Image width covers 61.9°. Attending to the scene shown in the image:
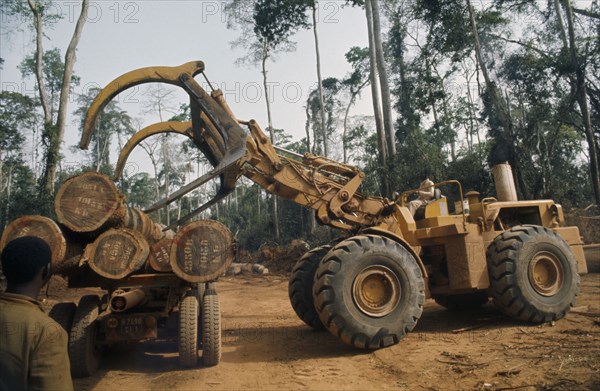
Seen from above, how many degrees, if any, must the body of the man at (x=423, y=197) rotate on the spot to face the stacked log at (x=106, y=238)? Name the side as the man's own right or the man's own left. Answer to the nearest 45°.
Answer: approximately 45° to the man's own left

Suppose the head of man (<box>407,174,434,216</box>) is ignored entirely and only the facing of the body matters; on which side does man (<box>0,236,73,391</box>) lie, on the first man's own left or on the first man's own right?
on the first man's own left

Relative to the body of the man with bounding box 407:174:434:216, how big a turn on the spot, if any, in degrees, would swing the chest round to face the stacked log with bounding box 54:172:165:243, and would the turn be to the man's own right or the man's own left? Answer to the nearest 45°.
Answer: approximately 45° to the man's own left

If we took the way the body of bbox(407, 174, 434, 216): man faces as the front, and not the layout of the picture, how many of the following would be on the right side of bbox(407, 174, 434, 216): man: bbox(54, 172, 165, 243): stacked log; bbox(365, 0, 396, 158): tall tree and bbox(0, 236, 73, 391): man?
1

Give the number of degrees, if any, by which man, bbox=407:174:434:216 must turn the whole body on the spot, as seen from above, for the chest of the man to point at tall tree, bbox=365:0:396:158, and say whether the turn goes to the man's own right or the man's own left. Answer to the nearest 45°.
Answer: approximately 90° to the man's own right

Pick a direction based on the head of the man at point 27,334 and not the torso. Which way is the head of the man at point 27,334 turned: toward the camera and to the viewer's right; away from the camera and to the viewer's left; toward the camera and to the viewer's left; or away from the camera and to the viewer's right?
away from the camera and to the viewer's right

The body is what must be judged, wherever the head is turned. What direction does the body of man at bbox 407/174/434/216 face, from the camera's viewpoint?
to the viewer's left

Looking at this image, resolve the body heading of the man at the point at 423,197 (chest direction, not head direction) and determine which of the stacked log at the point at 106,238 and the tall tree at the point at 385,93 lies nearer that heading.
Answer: the stacked log

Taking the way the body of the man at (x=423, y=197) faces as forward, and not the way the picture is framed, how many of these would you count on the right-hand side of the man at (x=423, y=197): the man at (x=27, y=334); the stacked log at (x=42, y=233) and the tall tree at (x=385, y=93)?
1
